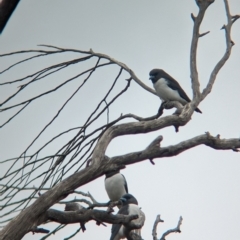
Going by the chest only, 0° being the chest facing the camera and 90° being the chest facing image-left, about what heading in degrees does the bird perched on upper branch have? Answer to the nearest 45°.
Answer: approximately 90°

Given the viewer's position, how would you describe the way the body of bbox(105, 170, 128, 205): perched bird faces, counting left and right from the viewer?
facing the viewer and to the left of the viewer

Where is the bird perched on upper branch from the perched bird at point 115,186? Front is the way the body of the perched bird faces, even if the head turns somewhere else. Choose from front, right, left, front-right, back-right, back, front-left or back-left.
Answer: front-left

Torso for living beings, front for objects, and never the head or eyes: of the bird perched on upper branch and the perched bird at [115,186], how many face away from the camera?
0
